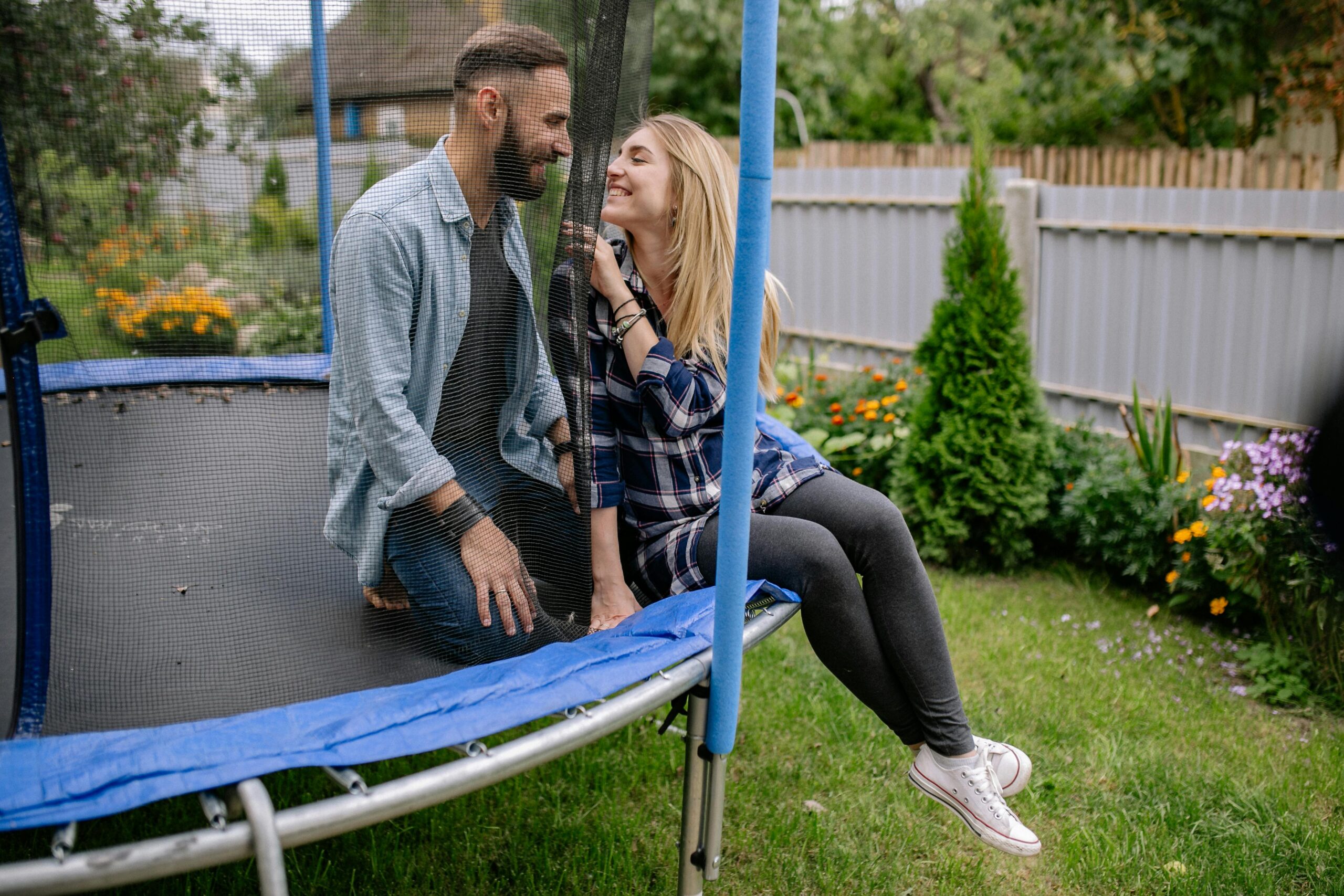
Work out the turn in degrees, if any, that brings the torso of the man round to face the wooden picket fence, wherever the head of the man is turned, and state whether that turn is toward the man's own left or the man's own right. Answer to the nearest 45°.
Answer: approximately 90° to the man's own left

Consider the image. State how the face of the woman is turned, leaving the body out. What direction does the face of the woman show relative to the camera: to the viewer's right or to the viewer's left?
to the viewer's left

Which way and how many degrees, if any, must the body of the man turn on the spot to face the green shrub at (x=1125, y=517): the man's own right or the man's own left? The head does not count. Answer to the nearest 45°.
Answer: approximately 90° to the man's own left

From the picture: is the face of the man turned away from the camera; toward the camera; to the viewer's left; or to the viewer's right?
to the viewer's right

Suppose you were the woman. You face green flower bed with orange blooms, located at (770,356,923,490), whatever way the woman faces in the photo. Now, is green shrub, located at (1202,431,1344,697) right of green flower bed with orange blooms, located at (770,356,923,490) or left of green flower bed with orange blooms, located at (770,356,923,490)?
right

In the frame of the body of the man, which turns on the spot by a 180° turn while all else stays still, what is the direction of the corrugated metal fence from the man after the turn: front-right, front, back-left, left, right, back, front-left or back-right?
right

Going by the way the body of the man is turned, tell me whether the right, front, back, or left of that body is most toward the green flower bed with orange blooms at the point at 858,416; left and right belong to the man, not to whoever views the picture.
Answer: left
